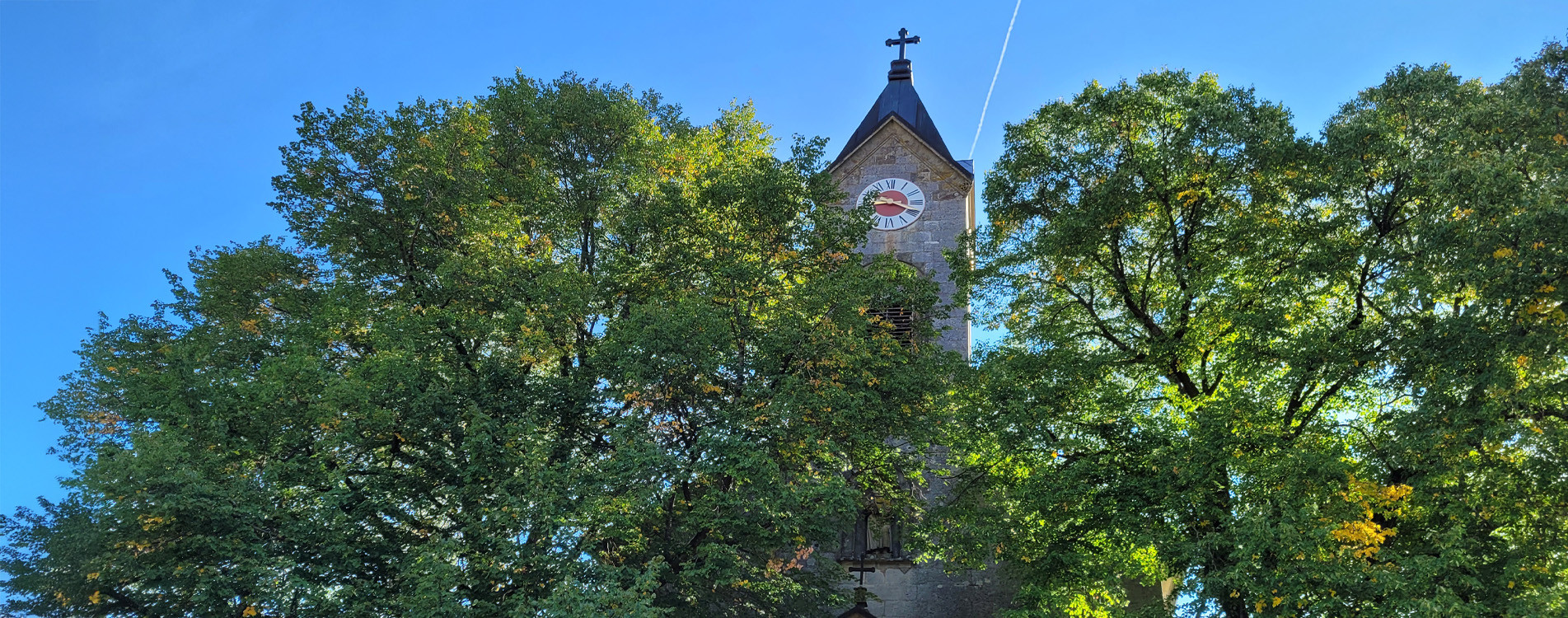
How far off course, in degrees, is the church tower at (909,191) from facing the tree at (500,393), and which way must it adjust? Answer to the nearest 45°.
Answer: approximately 45° to its right

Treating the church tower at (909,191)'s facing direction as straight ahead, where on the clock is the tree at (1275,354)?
The tree is roughly at 11 o'clock from the church tower.

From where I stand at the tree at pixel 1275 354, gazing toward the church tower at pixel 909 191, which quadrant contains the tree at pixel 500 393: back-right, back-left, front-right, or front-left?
front-left

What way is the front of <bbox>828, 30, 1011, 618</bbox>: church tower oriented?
toward the camera

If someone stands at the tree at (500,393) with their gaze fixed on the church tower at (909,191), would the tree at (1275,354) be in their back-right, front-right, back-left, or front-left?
front-right
